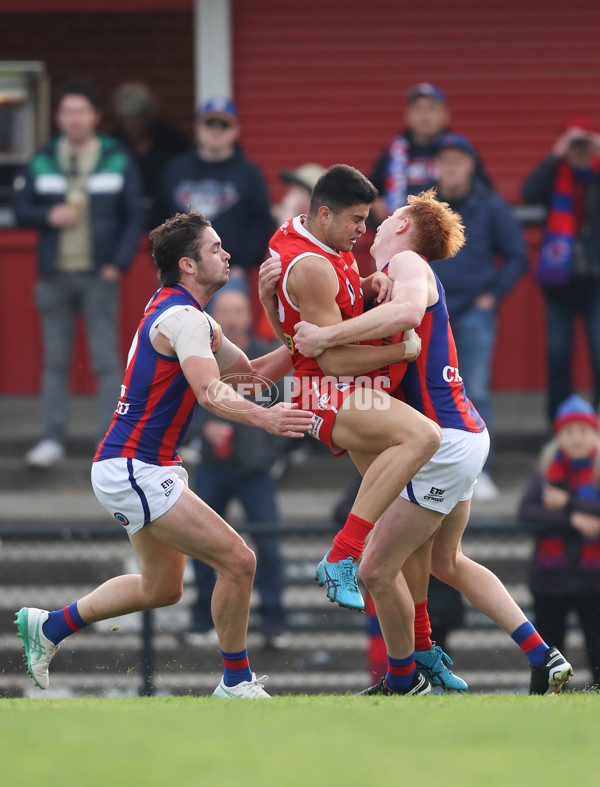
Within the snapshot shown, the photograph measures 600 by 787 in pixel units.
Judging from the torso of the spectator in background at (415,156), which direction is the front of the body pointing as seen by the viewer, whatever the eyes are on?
toward the camera

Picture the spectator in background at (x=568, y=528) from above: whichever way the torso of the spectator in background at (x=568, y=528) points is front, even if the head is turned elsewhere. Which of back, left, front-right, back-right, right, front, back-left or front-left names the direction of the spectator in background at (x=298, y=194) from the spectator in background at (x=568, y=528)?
back-right

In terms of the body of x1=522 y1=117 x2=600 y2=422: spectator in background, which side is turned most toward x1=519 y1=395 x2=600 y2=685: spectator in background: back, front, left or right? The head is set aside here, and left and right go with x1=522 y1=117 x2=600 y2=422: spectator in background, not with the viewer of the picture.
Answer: front

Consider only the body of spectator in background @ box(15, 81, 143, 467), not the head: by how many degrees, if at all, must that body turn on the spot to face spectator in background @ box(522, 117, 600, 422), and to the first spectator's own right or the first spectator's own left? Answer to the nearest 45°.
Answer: approximately 90° to the first spectator's own left

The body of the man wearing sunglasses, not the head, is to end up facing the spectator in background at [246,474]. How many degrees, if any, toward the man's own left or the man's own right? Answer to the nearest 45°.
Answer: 0° — they already face them

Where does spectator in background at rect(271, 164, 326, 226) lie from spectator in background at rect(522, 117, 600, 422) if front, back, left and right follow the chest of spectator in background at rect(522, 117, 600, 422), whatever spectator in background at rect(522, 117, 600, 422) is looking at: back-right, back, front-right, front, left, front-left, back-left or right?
right

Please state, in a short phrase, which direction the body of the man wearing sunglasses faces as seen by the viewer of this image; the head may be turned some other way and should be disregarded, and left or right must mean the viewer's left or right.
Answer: facing the viewer
